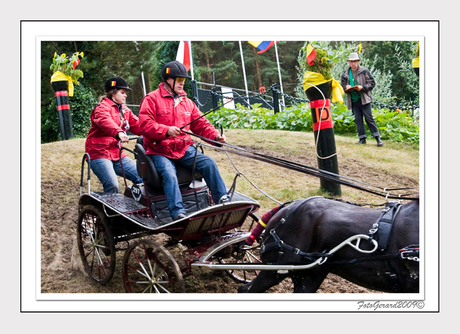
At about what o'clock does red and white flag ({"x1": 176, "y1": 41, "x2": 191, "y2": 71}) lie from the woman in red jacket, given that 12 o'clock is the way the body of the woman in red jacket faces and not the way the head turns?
The red and white flag is roughly at 8 o'clock from the woman in red jacket.

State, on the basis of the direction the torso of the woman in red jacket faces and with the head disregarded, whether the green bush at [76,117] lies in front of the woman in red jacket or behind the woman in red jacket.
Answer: behind

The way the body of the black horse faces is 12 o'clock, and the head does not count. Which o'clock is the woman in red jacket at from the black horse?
The woman in red jacket is roughly at 7 o'clock from the black horse.

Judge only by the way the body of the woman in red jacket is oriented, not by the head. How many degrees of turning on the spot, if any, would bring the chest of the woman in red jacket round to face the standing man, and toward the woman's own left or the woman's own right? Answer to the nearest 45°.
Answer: approximately 90° to the woman's own left

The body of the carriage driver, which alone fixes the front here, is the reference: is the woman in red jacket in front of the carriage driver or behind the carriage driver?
behind

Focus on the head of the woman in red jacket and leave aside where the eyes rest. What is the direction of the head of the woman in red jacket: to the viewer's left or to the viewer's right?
to the viewer's right

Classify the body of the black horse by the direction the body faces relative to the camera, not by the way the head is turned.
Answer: to the viewer's right

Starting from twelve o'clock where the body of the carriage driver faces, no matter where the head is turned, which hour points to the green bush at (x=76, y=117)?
The green bush is roughly at 7 o'clock from the carriage driver.

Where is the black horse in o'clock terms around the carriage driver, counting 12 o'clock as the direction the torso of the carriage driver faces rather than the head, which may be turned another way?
The black horse is roughly at 12 o'clock from the carriage driver.

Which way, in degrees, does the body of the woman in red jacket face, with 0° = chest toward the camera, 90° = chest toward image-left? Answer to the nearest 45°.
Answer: approximately 315°
